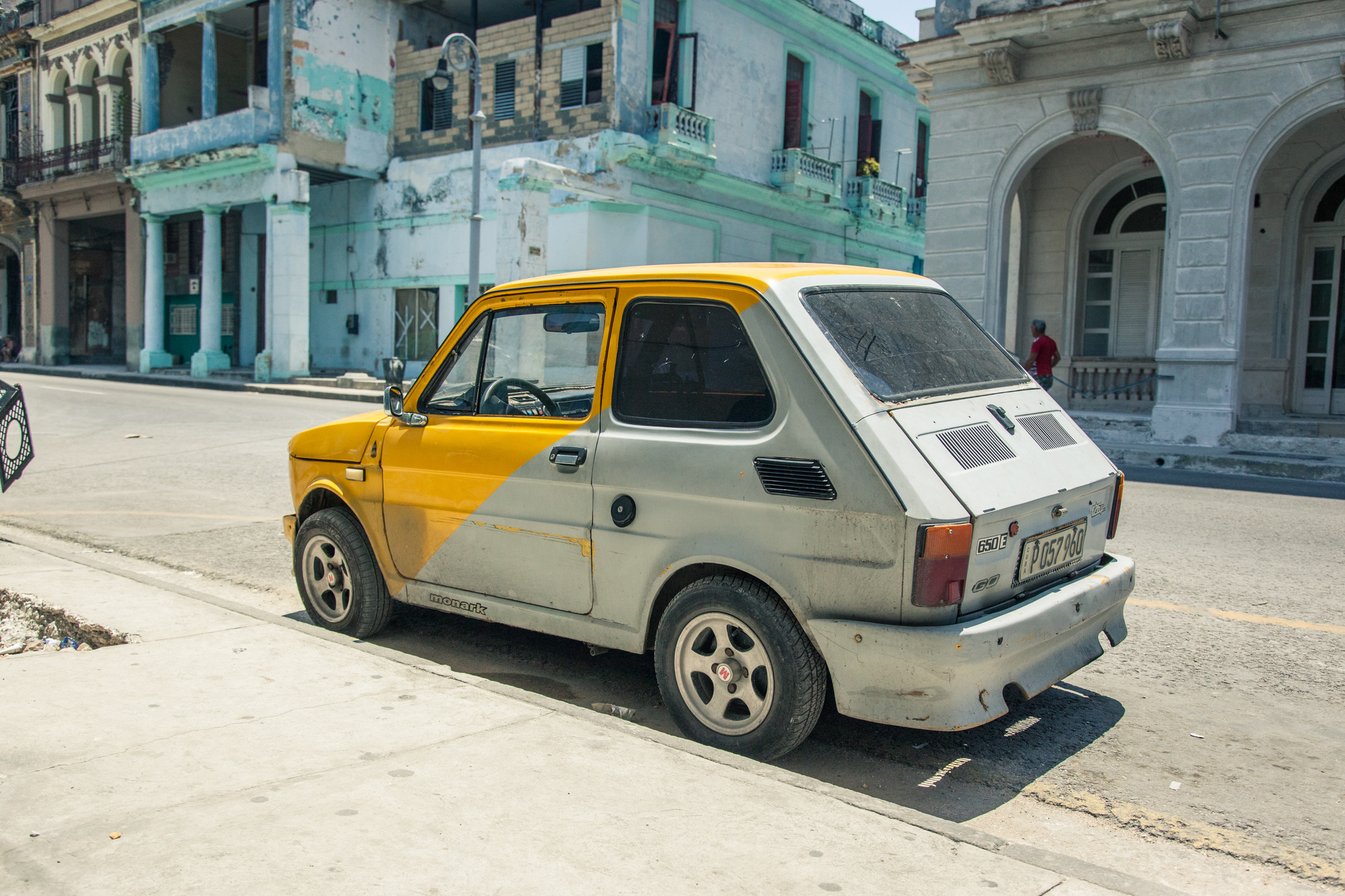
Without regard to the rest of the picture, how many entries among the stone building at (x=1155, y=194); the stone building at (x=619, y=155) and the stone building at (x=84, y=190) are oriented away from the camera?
0

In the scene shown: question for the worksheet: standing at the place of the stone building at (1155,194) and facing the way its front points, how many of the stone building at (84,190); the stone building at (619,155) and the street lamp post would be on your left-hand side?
0

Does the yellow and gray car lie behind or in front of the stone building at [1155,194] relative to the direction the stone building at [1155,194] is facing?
in front

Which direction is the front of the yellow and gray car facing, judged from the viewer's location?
facing away from the viewer and to the left of the viewer

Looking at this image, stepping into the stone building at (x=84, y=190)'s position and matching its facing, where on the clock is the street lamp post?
The street lamp post is roughly at 10 o'clock from the stone building.

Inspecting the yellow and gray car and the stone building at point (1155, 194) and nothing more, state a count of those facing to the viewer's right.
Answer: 0

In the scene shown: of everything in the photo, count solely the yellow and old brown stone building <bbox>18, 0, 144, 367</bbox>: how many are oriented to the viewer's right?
0

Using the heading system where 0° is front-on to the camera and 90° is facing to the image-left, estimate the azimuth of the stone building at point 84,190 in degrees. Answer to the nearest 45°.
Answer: approximately 45°

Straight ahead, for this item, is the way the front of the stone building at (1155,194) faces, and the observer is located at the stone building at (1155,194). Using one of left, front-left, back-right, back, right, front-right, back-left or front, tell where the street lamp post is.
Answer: front-right

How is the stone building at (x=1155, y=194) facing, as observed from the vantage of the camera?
facing the viewer and to the left of the viewer

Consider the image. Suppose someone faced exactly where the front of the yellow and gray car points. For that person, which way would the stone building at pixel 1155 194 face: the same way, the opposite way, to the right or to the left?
to the left

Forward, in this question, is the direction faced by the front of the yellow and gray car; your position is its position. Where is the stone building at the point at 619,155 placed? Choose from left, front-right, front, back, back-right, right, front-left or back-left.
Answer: front-right

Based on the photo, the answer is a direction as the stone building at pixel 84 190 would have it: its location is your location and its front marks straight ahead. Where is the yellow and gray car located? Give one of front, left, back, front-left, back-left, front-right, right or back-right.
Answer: front-left

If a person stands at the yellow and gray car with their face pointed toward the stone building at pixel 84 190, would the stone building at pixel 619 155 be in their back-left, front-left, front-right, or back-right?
front-right
